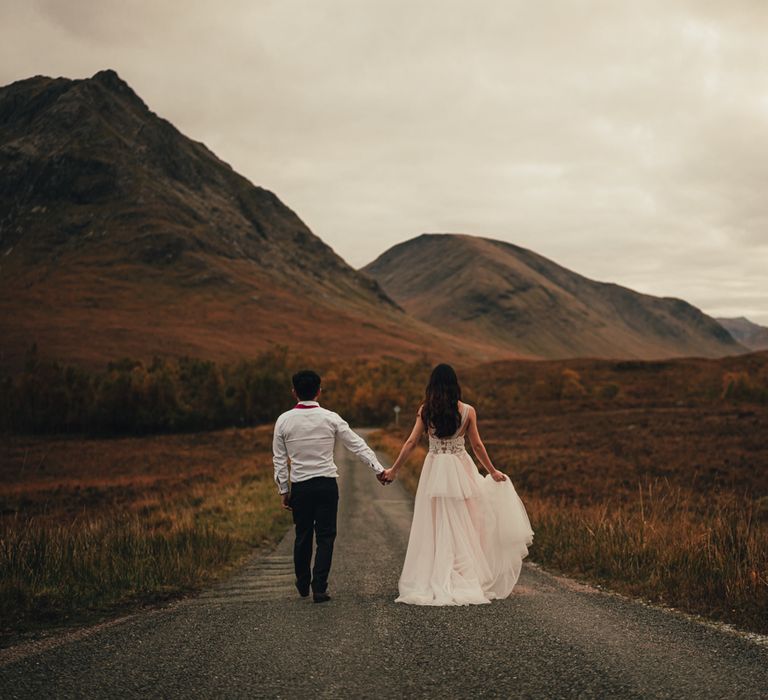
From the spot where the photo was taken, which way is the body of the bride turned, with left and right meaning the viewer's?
facing away from the viewer

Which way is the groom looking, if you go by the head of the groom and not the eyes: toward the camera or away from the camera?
away from the camera

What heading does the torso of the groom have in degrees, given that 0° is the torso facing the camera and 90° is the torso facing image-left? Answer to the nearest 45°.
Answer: approximately 180°

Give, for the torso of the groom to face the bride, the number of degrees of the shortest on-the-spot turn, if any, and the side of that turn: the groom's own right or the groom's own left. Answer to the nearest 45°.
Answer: approximately 90° to the groom's own right

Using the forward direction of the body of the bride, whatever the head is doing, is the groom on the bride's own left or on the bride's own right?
on the bride's own left

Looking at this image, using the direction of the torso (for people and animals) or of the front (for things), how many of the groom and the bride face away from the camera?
2

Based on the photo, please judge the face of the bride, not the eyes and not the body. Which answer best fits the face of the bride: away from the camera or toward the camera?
away from the camera
